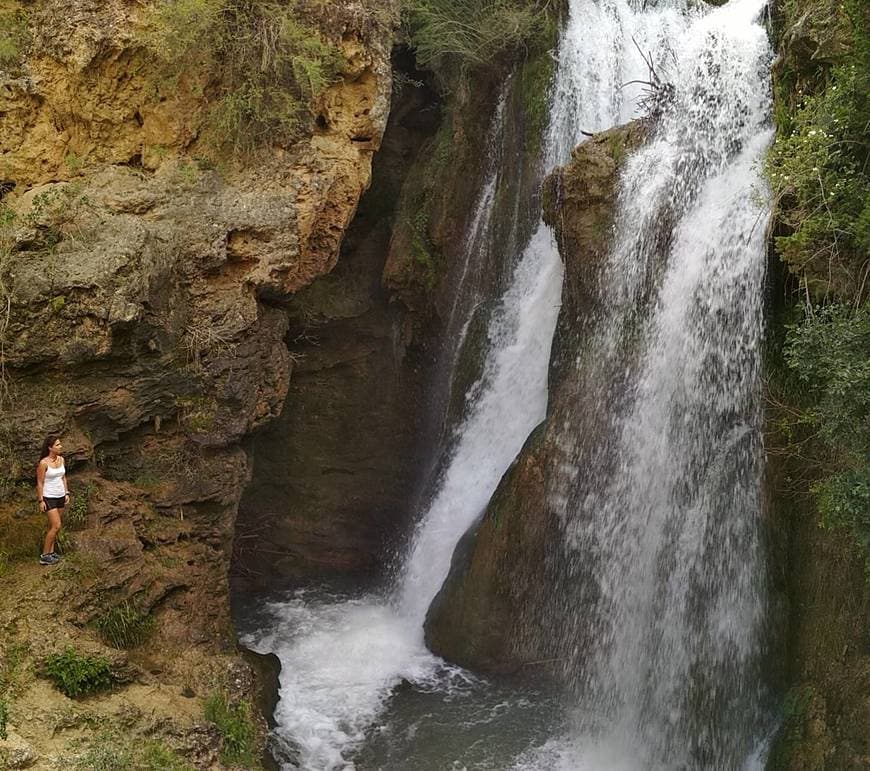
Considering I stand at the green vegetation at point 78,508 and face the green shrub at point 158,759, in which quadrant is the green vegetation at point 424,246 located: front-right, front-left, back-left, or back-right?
back-left

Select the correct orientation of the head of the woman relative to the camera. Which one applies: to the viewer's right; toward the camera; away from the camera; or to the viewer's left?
to the viewer's right

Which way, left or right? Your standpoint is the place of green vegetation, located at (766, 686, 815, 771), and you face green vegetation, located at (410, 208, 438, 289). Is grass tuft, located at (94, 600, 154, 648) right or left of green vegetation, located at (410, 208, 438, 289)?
left

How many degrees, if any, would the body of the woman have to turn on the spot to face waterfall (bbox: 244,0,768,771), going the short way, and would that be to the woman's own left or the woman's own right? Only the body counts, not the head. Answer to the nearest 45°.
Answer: approximately 45° to the woman's own left

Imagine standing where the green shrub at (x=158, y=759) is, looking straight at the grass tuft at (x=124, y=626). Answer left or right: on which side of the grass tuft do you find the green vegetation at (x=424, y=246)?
right

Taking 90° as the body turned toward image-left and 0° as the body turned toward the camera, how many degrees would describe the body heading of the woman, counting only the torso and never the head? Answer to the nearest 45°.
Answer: approximately 315°

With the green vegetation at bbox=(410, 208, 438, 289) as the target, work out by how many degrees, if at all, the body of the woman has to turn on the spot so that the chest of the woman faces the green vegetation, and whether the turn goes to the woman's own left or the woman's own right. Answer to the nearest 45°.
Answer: approximately 90° to the woman's own left

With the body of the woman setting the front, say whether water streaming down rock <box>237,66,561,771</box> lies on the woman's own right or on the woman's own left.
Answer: on the woman's own left
